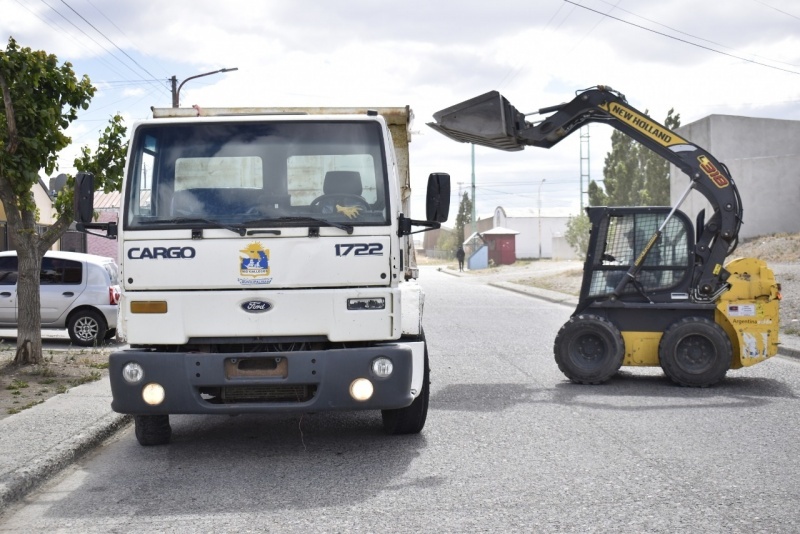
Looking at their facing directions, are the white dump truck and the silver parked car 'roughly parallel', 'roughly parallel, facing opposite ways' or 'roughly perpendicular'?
roughly perpendicular

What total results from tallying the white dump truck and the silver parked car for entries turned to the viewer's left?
1

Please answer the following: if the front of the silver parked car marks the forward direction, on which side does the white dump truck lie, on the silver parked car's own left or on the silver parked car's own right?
on the silver parked car's own left

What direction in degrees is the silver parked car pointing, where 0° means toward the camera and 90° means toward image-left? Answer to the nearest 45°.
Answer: approximately 90°

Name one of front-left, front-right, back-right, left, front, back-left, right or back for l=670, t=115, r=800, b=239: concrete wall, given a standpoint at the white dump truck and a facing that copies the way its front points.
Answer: back-left

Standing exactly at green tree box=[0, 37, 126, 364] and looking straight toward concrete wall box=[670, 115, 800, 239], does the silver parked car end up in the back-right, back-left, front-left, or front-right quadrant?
front-left

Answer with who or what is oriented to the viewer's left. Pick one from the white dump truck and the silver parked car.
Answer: the silver parked car

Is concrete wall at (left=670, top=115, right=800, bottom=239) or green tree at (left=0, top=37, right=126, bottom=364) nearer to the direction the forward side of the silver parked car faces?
the green tree

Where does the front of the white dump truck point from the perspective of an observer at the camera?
facing the viewer

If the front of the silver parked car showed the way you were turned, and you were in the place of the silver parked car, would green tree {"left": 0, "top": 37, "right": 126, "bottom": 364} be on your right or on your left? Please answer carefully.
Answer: on your left
